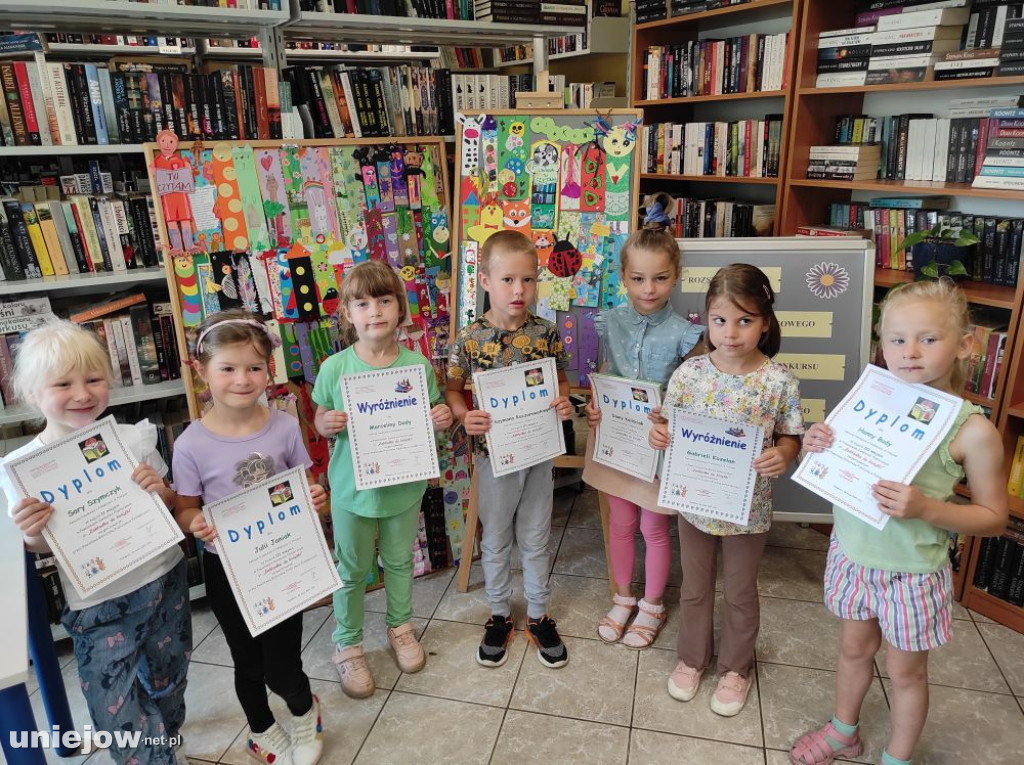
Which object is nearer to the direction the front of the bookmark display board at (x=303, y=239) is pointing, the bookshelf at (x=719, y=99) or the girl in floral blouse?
the girl in floral blouse

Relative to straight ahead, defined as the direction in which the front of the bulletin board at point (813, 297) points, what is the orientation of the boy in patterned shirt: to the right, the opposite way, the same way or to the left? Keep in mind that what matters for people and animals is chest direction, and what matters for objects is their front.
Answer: the same way

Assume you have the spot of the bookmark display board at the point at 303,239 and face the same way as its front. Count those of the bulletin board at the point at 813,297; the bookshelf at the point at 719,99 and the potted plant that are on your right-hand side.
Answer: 0

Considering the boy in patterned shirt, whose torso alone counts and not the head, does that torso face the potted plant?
no

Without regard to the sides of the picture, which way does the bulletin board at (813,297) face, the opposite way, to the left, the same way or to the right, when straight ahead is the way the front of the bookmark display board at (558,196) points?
the same way

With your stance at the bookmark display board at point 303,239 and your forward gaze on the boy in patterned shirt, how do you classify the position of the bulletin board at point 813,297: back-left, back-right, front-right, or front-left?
front-left

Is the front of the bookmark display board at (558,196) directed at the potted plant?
no

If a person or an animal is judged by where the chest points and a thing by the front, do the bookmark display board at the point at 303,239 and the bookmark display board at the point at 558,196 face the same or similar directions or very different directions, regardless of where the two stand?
same or similar directions

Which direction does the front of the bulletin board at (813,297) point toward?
toward the camera

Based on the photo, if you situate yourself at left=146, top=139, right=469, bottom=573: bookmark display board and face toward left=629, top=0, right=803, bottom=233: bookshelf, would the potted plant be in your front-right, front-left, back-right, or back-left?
front-right

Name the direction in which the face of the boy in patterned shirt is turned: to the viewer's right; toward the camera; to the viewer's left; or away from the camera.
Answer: toward the camera

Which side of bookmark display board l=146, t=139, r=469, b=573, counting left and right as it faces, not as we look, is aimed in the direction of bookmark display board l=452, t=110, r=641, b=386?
left

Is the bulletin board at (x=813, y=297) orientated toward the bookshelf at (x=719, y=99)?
no

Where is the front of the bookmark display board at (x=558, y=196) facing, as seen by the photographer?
facing the viewer

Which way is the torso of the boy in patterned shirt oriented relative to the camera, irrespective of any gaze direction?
toward the camera

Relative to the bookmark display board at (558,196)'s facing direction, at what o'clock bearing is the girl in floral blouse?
The girl in floral blouse is roughly at 11 o'clock from the bookmark display board.

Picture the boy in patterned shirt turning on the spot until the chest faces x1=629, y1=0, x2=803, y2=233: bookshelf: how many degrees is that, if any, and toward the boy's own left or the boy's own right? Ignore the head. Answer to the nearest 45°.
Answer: approximately 135° to the boy's own left
